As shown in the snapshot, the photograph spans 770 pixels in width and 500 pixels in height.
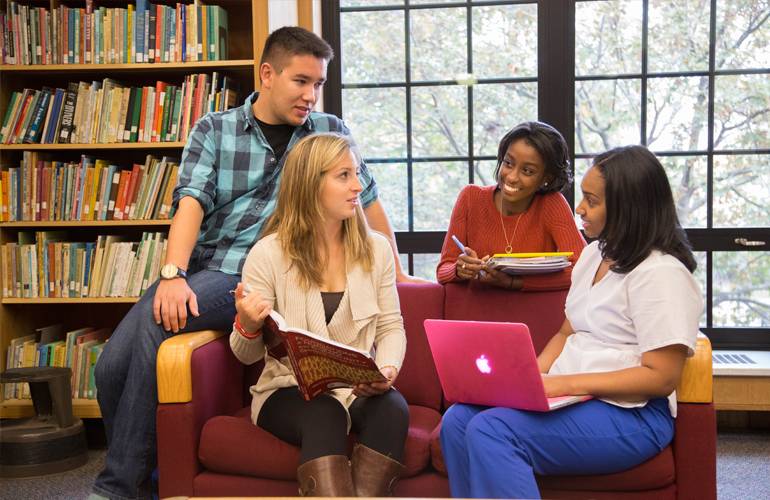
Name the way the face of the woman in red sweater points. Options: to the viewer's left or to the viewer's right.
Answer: to the viewer's left

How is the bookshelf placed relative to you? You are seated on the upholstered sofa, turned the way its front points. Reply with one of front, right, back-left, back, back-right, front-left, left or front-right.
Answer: back-right

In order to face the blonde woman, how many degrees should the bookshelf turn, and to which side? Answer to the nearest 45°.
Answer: approximately 45° to its left

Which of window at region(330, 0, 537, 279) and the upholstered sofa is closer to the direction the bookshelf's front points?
the upholstered sofa

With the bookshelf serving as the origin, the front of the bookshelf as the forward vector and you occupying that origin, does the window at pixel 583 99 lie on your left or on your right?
on your left

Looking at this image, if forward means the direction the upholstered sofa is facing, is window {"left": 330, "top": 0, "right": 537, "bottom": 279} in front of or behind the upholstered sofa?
behind

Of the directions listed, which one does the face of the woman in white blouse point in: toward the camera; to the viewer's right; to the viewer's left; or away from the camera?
to the viewer's left

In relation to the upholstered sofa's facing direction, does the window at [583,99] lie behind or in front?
behind

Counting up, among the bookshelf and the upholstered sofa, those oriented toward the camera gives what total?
2

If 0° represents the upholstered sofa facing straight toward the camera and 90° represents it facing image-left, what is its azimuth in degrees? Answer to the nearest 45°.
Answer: approximately 0°

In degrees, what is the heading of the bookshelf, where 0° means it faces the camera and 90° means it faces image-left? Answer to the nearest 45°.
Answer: approximately 0°
